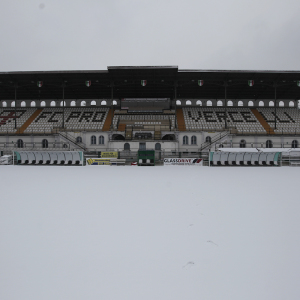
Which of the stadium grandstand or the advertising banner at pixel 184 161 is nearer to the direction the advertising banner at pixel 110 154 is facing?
the advertising banner

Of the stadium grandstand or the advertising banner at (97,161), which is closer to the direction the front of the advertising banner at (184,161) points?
the advertising banner

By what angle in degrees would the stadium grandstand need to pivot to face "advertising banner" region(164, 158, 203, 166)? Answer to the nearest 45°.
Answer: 0° — it already faces it

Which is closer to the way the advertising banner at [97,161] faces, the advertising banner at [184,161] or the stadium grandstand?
the advertising banner

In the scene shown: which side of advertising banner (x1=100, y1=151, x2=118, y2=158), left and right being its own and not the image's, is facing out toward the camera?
front

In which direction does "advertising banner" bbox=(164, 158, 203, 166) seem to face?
toward the camera

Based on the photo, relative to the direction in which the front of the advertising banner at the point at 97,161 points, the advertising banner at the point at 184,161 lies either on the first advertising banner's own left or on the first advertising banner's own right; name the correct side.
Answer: on the first advertising banner's own left

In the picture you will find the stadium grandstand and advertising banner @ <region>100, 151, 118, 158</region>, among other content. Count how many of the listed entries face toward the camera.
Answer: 2

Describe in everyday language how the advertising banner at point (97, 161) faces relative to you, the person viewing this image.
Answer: facing the viewer
